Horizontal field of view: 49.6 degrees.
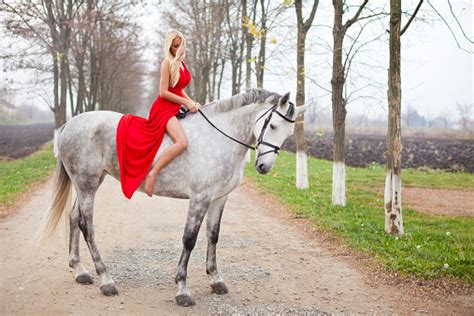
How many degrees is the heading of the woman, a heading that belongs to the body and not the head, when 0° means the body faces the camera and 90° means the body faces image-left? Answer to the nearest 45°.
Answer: approximately 270°

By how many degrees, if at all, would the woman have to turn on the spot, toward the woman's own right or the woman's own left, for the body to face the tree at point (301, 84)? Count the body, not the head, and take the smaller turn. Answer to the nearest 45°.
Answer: approximately 45° to the woman's own left

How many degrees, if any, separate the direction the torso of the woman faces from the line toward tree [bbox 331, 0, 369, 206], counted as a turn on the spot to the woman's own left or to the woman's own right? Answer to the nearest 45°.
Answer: approximately 45° to the woman's own left
